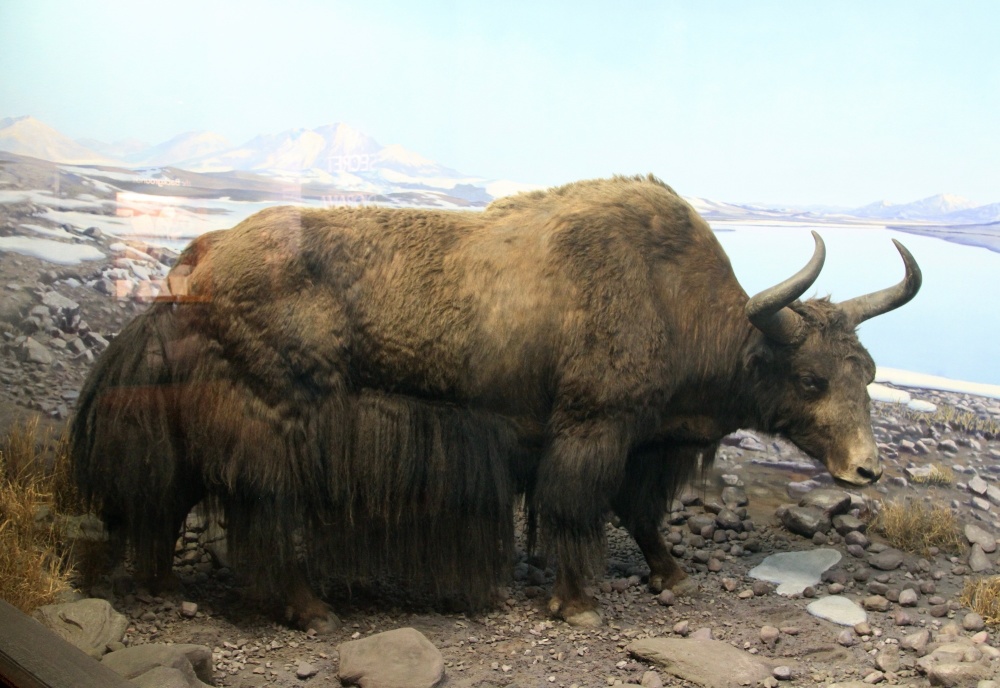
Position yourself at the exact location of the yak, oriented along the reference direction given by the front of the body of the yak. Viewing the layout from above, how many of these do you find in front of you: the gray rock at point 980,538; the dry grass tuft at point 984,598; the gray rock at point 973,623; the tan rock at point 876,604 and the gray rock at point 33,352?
4

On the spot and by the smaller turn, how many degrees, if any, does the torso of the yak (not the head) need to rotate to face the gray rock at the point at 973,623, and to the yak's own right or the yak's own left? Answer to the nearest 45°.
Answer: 0° — it already faces it

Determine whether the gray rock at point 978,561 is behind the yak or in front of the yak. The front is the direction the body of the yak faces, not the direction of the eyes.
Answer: in front

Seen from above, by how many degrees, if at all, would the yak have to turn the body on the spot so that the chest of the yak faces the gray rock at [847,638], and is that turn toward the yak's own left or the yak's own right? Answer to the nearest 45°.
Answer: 0° — it already faces it

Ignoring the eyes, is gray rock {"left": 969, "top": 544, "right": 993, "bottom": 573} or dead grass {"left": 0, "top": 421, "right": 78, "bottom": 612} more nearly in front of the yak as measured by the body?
the gray rock

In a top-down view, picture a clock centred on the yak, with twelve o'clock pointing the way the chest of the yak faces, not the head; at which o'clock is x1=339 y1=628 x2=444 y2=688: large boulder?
The large boulder is roughly at 3 o'clock from the yak.

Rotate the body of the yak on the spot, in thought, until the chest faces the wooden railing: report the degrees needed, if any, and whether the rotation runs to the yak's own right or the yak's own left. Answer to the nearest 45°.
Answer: approximately 135° to the yak's own right

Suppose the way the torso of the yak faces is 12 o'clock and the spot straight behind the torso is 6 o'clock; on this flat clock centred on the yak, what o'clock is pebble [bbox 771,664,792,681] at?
The pebble is roughly at 1 o'clock from the yak.

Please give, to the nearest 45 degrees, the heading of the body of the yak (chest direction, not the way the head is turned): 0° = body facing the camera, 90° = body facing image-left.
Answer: approximately 270°

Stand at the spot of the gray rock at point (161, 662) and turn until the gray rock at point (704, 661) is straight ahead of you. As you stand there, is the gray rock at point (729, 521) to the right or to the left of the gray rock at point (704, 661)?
left
